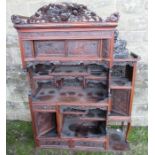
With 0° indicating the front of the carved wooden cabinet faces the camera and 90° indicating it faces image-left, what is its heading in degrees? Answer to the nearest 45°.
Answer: approximately 0°
